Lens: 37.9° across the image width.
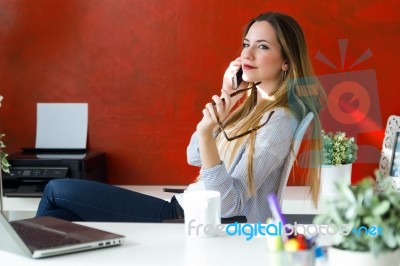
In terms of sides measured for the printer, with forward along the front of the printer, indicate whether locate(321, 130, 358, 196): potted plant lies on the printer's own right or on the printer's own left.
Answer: on the printer's own left

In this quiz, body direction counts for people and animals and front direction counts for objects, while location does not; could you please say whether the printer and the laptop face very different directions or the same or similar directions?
very different directions

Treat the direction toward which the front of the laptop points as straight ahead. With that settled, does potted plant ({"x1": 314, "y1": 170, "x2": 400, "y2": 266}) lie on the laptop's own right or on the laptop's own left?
on the laptop's own right

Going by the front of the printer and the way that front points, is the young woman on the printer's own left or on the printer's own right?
on the printer's own left

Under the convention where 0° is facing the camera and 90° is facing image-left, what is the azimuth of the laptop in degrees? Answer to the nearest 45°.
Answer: approximately 225°

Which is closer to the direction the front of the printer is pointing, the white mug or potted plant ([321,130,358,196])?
the white mug

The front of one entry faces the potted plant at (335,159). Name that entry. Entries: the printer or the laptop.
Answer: the laptop

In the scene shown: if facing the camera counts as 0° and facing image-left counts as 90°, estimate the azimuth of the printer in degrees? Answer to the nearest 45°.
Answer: approximately 45°

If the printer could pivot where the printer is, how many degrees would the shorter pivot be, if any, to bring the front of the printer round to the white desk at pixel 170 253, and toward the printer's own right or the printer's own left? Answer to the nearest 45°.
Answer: approximately 45° to the printer's own left
